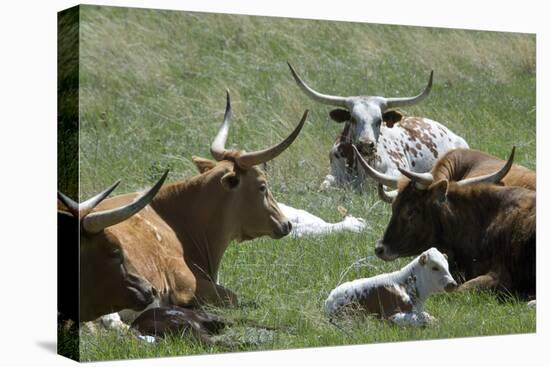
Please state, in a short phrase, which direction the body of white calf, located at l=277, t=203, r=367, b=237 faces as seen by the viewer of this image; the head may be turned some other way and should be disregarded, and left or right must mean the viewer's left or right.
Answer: facing to the right of the viewer

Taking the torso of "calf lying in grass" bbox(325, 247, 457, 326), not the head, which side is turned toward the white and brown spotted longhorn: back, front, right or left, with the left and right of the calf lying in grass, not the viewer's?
left

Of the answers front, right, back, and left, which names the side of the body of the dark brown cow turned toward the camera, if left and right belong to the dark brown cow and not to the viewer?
left

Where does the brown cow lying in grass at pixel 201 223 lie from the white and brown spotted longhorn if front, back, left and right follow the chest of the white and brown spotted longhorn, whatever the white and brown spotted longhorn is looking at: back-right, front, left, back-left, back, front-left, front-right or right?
front

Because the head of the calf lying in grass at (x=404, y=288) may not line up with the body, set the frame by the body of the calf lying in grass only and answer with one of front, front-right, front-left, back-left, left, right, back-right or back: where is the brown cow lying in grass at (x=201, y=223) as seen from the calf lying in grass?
back

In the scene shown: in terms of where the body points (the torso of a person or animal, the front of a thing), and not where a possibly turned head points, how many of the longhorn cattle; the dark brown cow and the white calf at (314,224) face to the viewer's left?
1

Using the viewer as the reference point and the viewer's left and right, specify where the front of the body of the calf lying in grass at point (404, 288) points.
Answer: facing to the right of the viewer

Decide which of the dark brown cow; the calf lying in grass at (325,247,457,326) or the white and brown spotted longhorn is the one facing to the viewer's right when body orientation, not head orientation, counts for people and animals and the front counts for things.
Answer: the calf lying in grass
